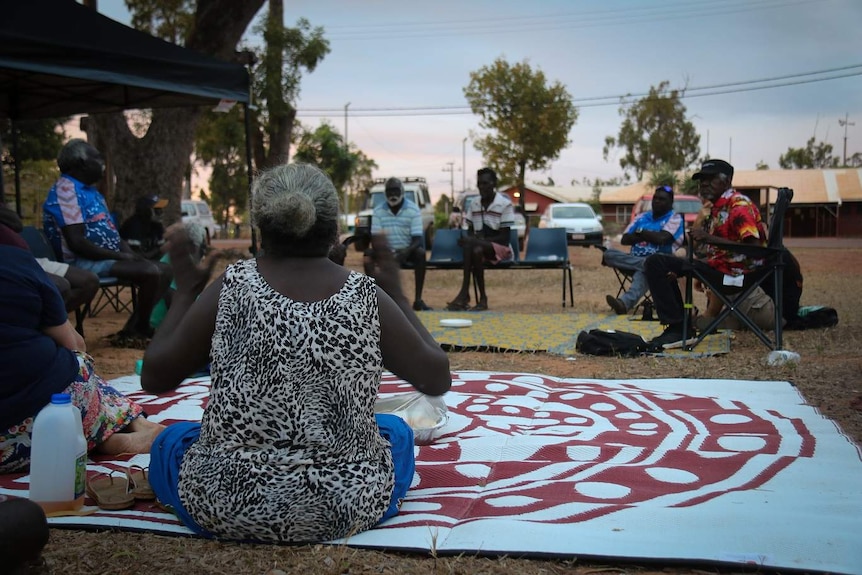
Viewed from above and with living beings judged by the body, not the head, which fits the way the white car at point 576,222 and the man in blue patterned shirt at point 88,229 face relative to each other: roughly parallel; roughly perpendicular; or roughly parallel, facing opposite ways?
roughly perpendicular

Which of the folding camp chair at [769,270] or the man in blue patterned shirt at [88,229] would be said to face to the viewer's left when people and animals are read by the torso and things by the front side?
the folding camp chair

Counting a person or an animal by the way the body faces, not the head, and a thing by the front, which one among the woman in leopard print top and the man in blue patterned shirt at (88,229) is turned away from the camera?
the woman in leopard print top

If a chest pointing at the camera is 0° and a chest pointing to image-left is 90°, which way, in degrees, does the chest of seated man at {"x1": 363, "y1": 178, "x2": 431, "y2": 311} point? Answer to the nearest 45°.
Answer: approximately 0°

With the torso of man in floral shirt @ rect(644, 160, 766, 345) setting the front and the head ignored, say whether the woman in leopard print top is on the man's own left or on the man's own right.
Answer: on the man's own left

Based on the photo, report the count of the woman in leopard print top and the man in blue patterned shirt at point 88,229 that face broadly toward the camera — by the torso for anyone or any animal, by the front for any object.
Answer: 0

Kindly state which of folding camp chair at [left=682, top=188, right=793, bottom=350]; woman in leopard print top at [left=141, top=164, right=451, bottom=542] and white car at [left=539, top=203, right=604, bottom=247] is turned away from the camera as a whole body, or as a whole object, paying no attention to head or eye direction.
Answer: the woman in leopard print top

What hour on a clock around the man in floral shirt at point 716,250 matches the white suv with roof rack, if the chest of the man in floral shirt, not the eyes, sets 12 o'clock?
The white suv with roof rack is roughly at 2 o'clock from the man in floral shirt.

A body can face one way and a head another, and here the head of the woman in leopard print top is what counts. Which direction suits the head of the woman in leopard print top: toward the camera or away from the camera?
away from the camera

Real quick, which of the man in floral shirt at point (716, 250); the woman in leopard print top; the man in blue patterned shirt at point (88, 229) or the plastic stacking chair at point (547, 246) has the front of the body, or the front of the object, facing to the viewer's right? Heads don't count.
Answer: the man in blue patterned shirt

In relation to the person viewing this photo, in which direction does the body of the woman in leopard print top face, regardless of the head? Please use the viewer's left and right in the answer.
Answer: facing away from the viewer

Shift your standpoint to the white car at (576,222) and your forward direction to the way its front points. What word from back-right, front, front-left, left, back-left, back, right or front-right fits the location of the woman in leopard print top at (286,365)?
front-right

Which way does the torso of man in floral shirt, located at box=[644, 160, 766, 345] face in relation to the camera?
to the viewer's left

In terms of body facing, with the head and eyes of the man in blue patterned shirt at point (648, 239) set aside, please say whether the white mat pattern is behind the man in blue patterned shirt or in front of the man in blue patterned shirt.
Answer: in front

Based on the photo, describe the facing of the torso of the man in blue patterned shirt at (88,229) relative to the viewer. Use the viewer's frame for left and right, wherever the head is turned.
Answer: facing to the right of the viewer

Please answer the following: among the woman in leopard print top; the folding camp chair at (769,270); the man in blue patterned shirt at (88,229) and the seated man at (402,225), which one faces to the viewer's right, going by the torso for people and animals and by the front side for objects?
the man in blue patterned shirt

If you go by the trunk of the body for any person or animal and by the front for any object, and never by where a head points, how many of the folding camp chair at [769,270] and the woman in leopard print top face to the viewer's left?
1
